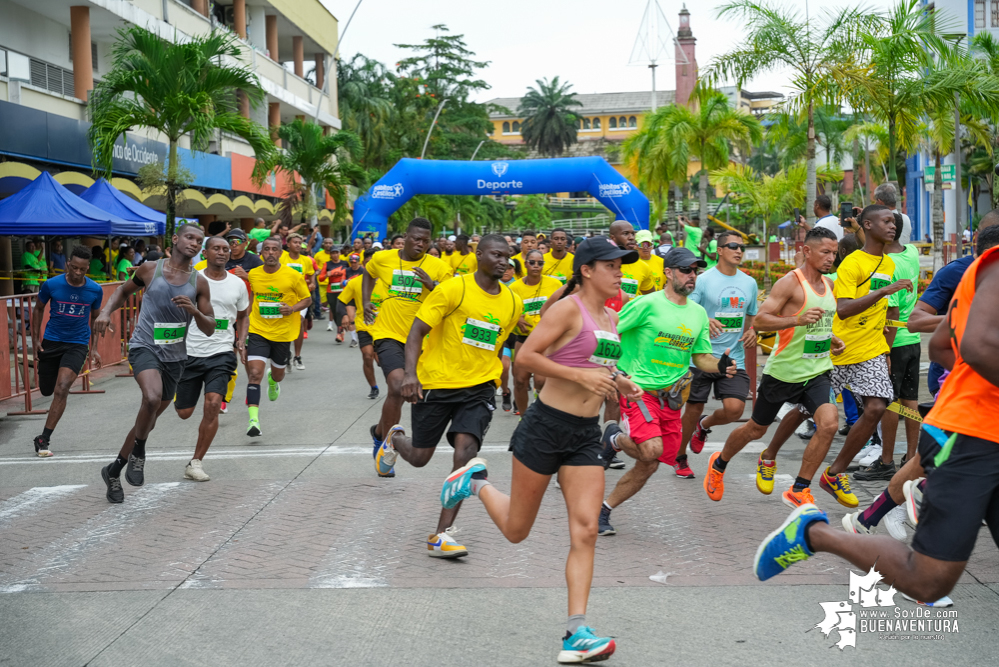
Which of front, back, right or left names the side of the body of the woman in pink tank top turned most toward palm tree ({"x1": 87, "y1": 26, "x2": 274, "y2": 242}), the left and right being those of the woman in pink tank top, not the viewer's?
back

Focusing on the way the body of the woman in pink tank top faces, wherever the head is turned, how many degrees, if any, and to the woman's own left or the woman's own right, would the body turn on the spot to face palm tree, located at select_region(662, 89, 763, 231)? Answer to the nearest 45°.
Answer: approximately 135° to the woman's own left

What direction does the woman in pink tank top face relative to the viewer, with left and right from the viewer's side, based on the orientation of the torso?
facing the viewer and to the right of the viewer

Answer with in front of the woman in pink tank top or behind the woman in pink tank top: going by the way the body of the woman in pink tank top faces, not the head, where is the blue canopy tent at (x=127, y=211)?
behind

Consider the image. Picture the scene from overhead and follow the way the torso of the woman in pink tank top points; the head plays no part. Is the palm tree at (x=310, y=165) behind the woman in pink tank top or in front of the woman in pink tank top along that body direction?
behind

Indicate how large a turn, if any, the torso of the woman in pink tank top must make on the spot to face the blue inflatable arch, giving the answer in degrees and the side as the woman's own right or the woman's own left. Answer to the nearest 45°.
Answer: approximately 135° to the woman's own left

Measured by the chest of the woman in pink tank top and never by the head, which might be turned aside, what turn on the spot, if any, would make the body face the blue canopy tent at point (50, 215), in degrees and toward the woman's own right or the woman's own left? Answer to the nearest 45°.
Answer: approximately 180°
